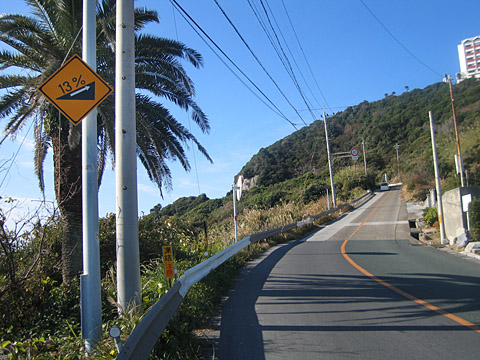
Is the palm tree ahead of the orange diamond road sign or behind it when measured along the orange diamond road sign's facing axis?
behind

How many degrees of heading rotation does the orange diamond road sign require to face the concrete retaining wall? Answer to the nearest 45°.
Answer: approximately 135° to its left

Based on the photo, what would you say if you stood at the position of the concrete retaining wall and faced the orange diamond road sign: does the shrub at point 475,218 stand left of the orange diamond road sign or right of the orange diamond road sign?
left

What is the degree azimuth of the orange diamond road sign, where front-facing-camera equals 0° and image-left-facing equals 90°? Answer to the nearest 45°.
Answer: approximately 0°
